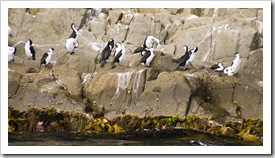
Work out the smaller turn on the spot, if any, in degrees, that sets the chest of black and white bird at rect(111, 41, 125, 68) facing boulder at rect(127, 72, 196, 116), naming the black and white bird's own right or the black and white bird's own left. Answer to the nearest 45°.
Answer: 0° — it already faces it

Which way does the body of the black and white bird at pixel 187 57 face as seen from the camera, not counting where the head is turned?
to the viewer's right

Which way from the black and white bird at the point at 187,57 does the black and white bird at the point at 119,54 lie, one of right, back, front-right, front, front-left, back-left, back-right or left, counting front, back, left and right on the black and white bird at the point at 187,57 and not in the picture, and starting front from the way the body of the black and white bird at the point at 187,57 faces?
back
